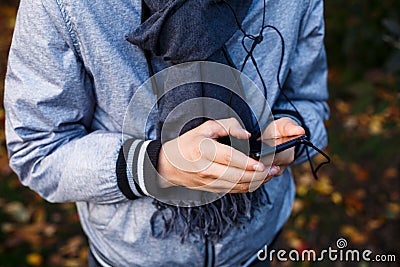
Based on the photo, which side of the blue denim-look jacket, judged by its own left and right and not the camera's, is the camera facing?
front
